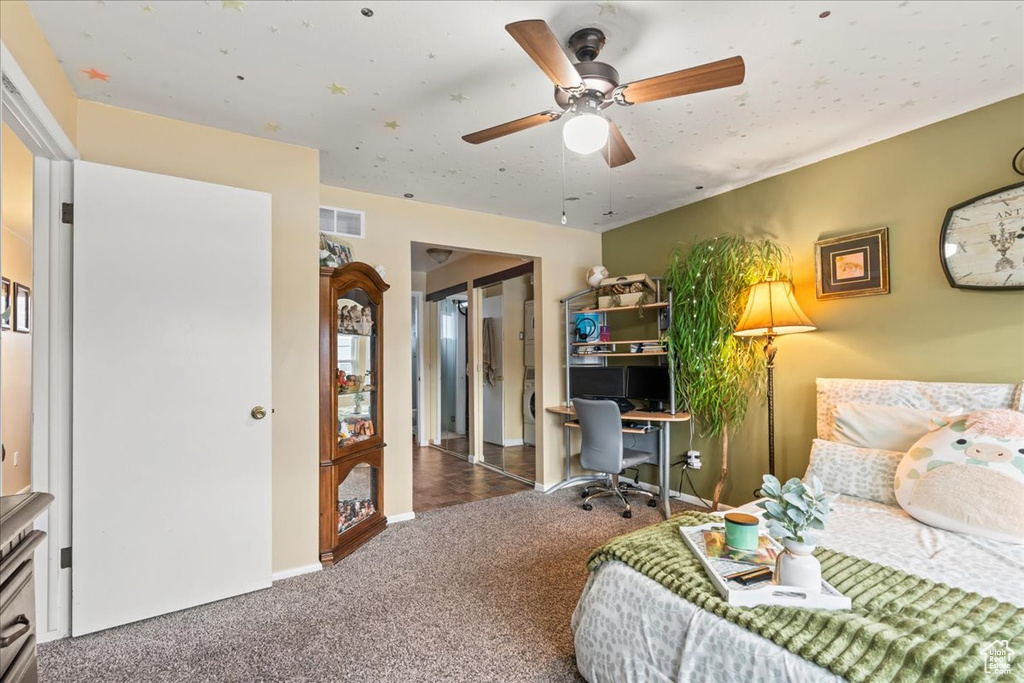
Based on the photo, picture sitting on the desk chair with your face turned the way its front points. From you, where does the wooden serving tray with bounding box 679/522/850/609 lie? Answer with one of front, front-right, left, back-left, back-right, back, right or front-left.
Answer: back-right

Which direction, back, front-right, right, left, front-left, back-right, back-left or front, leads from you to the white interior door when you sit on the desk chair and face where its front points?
back

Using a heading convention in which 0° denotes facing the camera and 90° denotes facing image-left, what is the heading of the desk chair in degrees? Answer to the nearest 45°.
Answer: approximately 225°

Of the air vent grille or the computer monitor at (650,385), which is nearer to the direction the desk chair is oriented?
the computer monitor

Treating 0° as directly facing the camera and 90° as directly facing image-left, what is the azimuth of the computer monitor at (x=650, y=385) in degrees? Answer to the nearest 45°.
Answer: approximately 45°

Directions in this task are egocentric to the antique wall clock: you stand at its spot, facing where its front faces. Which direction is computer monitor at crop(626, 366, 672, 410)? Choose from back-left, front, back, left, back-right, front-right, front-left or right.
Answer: front-right

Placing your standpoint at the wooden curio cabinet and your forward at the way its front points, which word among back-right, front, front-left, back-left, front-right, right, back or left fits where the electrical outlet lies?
front-left

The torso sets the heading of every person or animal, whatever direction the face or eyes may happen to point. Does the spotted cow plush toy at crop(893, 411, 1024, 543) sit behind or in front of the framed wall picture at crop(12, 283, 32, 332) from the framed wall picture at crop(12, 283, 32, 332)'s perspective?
in front

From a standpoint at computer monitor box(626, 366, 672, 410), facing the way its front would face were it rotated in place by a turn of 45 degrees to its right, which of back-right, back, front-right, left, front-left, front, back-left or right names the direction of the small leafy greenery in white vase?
left

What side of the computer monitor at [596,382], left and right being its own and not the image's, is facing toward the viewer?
front

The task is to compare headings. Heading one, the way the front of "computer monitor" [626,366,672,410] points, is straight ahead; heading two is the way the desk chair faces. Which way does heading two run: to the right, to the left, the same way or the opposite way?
the opposite way

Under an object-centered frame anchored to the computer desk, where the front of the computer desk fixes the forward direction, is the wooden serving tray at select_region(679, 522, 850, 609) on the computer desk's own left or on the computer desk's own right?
on the computer desk's own left

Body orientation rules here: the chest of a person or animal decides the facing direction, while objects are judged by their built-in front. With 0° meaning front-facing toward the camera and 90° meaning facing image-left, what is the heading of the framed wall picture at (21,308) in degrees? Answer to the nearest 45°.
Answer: approximately 315°

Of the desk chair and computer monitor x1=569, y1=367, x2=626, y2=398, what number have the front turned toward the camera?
1

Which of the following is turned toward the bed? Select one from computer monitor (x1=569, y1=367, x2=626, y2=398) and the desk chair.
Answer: the computer monitor

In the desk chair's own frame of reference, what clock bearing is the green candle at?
The green candle is roughly at 4 o'clock from the desk chair.

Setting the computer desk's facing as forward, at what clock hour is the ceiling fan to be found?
The ceiling fan is roughly at 11 o'clock from the computer desk.

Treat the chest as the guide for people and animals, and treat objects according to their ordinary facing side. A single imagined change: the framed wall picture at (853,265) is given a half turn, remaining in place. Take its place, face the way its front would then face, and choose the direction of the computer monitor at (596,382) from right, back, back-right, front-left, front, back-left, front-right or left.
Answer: back-left
